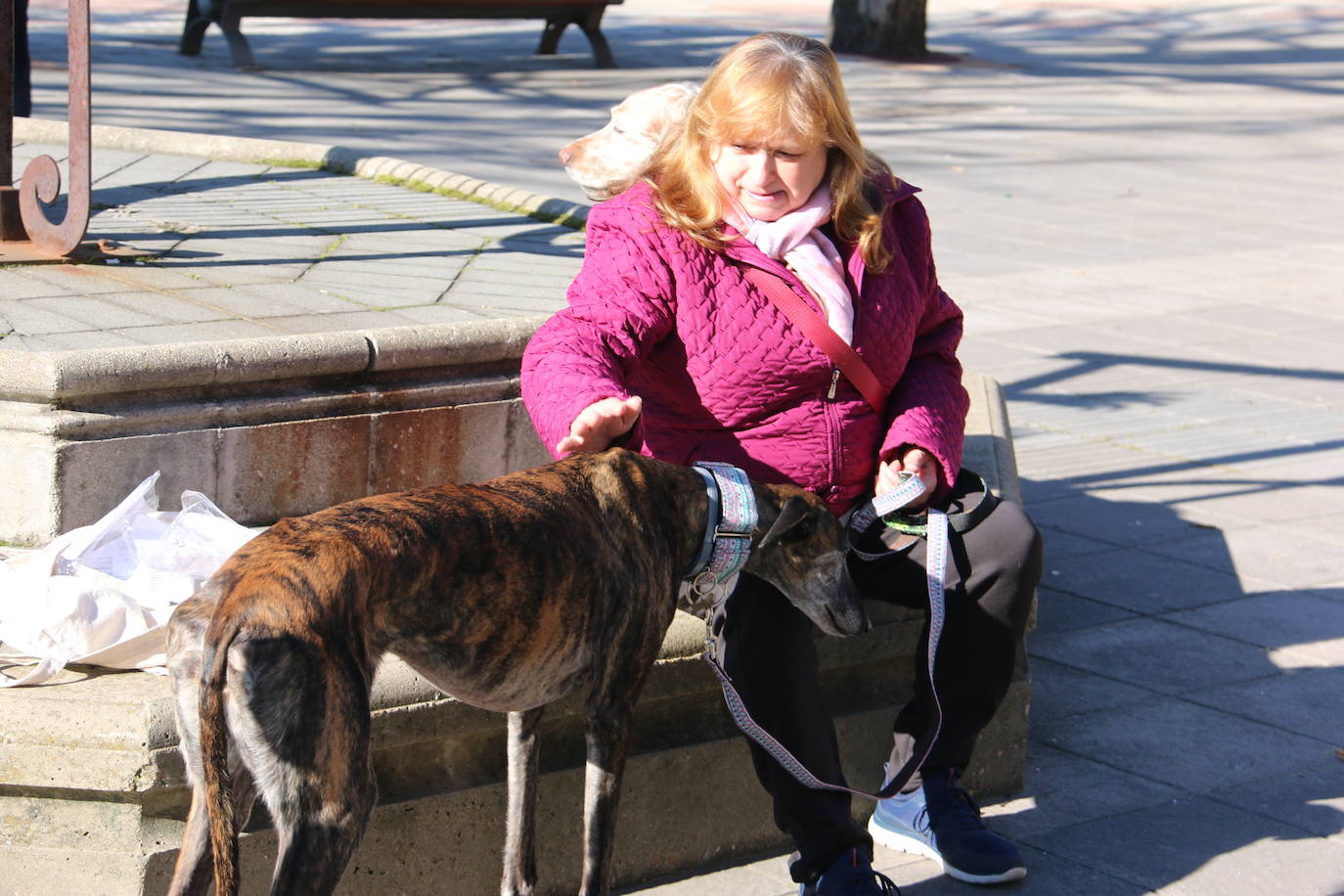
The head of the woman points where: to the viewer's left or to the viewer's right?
to the viewer's left

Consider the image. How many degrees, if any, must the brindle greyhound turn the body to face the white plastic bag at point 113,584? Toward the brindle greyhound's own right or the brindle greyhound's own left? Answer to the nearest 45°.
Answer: approximately 90° to the brindle greyhound's own left

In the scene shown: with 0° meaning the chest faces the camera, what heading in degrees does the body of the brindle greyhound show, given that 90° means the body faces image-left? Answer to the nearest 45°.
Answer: approximately 225°

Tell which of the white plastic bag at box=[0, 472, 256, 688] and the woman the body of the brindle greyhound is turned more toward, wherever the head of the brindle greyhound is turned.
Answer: the woman

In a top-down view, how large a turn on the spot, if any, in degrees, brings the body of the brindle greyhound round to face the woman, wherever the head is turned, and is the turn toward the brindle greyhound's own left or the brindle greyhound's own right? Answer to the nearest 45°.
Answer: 0° — it already faces them

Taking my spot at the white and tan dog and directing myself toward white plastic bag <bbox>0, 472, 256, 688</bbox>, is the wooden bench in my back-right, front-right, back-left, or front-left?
back-right
